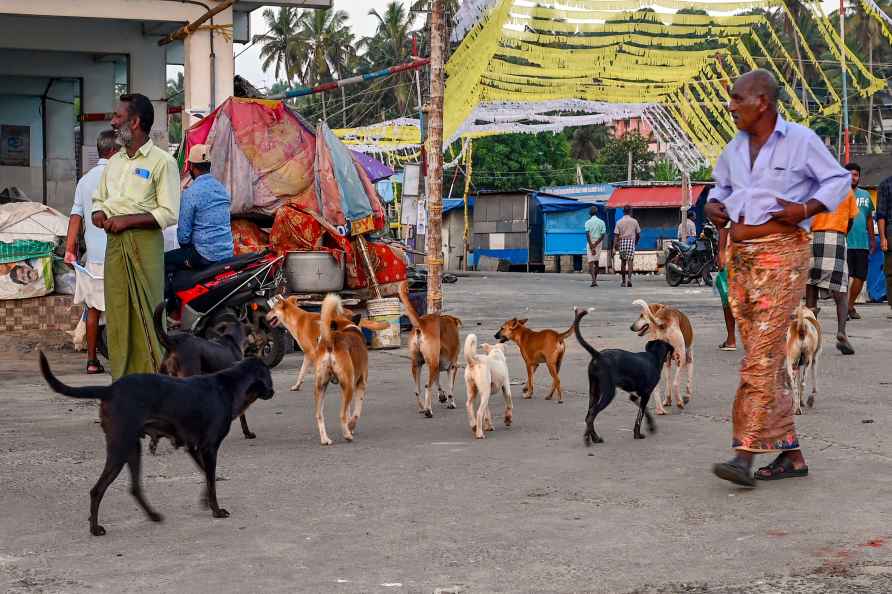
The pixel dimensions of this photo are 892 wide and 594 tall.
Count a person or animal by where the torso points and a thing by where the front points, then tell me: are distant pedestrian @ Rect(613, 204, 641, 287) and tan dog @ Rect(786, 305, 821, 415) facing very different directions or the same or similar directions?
same or similar directions

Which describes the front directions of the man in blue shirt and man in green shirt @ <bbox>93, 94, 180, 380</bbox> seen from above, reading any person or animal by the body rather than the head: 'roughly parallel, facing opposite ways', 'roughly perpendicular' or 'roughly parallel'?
roughly perpendicular

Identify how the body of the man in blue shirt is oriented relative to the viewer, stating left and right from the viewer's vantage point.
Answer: facing away from the viewer and to the left of the viewer

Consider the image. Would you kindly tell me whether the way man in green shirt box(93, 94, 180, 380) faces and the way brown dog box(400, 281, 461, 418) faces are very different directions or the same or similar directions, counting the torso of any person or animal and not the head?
very different directions

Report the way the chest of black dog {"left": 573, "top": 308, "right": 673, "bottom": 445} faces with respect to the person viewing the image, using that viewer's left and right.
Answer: facing away from the viewer and to the right of the viewer

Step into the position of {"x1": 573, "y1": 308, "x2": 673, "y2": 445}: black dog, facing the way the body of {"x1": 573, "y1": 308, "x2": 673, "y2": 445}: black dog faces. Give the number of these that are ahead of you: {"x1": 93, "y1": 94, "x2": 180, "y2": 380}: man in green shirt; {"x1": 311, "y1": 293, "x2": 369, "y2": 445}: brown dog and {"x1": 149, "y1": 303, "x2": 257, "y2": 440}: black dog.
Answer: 0

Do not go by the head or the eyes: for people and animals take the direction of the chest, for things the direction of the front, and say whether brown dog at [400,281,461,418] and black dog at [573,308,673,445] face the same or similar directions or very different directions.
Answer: same or similar directions

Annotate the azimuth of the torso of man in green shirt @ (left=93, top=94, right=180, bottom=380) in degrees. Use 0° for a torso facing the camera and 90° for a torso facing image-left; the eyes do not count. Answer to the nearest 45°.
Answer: approximately 45°
